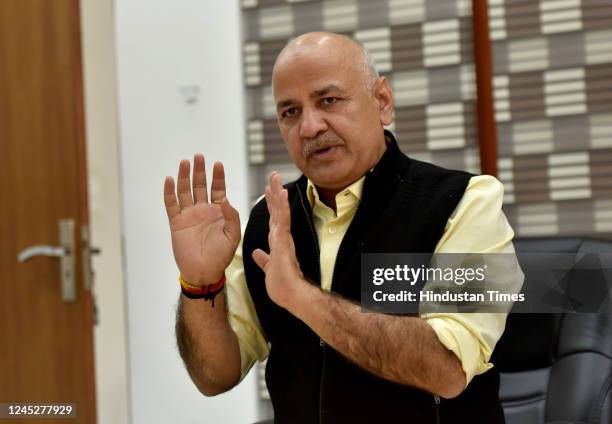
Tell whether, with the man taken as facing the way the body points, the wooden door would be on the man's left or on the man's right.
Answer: on the man's right

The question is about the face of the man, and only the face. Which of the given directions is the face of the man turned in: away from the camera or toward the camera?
toward the camera

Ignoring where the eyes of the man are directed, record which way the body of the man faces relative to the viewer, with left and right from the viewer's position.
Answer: facing the viewer and to the left of the viewer
